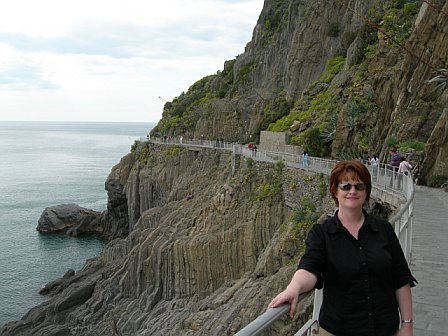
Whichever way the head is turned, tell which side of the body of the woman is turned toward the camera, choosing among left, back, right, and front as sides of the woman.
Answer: front
